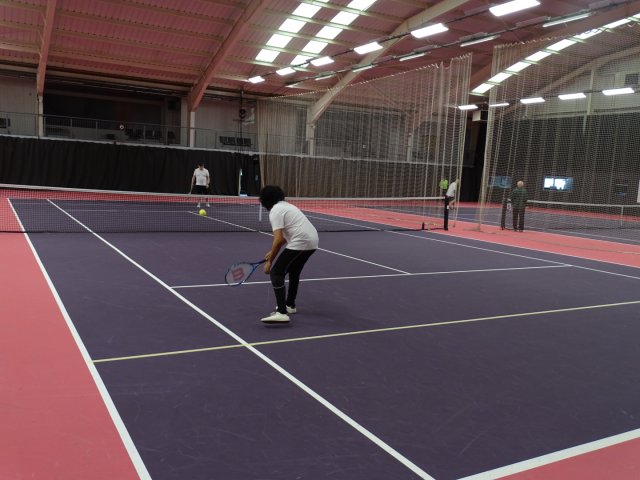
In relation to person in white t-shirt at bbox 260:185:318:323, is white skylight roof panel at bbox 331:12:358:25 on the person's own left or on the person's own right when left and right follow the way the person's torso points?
on the person's own right

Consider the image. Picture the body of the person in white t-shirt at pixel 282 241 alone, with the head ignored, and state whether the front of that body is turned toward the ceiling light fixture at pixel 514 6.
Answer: no
